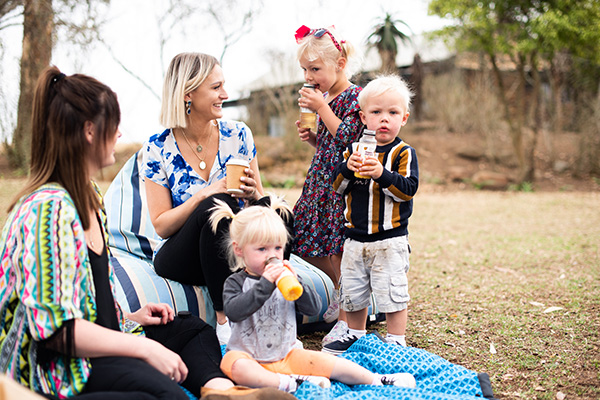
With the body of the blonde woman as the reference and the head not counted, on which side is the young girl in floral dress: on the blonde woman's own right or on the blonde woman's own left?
on the blonde woman's own left

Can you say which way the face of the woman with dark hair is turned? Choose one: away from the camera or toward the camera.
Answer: away from the camera

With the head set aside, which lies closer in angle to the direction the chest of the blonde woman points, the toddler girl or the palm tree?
the toddler girl

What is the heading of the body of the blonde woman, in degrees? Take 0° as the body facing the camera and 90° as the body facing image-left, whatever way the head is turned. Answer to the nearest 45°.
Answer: approximately 315°

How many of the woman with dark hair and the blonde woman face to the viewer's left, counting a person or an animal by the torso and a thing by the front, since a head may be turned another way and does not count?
0

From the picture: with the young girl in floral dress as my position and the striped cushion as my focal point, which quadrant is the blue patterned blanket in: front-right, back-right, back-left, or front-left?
back-left

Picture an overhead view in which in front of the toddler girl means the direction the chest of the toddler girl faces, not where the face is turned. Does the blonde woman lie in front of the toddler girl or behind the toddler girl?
behind

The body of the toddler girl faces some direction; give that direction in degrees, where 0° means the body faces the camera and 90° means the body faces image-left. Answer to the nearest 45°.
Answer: approximately 315°

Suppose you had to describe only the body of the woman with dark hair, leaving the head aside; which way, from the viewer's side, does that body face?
to the viewer's right

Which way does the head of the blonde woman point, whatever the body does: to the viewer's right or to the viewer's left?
to the viewer's right
